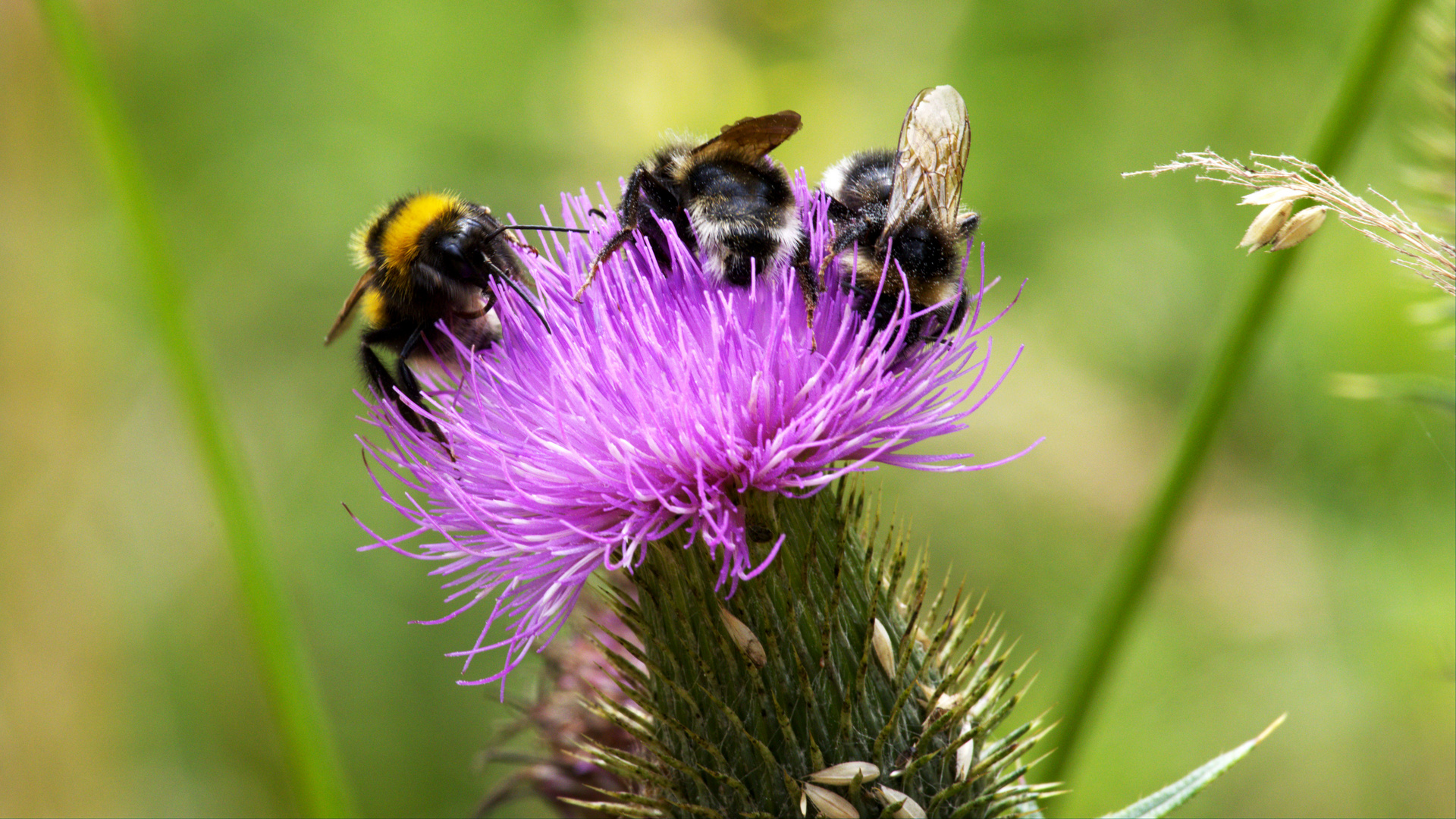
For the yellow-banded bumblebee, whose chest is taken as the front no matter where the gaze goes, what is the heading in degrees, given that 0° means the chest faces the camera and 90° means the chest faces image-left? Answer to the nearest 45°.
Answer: approximately 315°

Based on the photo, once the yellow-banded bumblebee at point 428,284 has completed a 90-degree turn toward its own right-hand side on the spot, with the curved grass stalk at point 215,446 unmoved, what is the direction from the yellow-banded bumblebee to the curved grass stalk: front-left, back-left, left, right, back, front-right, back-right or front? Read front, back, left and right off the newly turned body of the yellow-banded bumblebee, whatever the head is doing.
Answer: right

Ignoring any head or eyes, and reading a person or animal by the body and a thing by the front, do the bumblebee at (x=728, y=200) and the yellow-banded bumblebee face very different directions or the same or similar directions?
very different directions

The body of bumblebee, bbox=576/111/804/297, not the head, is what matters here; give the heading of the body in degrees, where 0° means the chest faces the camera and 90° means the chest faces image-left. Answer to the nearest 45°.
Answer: approximately 135°
